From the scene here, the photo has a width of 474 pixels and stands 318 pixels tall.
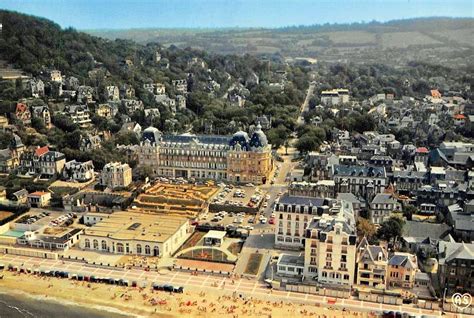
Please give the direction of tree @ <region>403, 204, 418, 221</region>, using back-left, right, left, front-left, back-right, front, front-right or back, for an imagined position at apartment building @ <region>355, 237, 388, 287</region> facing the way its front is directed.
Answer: back

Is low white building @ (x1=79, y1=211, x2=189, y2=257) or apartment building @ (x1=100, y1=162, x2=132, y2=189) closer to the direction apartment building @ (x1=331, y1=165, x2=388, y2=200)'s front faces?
the low white building

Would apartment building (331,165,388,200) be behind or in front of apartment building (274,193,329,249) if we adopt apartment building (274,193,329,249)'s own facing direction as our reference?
behind

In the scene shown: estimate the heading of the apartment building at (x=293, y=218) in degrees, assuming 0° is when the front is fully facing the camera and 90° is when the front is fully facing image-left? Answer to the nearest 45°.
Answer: approximately 0°

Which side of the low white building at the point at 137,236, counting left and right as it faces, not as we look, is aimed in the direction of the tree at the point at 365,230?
left

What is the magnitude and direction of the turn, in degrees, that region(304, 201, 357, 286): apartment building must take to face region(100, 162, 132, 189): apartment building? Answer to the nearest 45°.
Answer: approximately 135° to its right

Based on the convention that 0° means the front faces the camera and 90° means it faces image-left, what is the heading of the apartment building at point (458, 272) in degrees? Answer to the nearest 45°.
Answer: approximately 0°

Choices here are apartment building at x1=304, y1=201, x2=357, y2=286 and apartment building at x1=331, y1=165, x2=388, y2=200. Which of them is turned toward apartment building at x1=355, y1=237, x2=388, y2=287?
apartment building at x1=331, y1=165, x2=388, y2=200

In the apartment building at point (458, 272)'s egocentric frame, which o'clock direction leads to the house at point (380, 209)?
the house at point (380, 209) is roughly at 5 o'clock from the apartment building at point (458, 272).

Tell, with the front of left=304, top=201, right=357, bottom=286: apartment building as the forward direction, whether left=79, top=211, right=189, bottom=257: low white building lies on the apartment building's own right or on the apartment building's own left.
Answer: on the apartment building's own right
